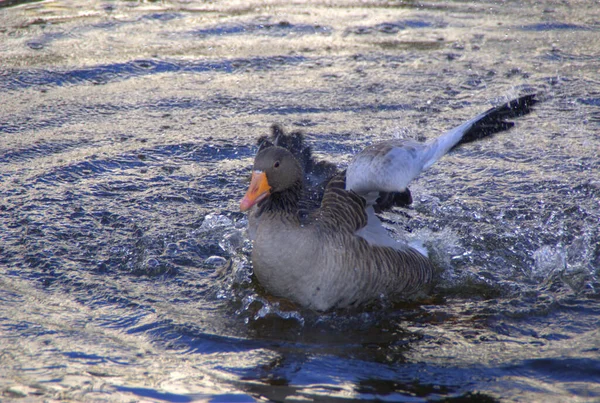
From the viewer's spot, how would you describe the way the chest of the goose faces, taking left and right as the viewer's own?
facing the viewer and to the left of the viewer
